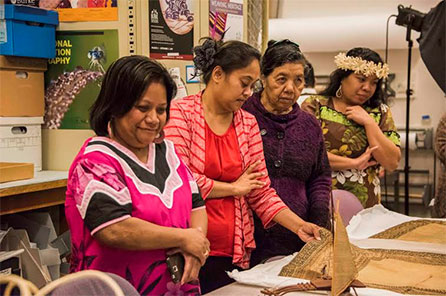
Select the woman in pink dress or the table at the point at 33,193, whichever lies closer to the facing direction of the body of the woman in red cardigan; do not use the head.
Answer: the woman in pink dress

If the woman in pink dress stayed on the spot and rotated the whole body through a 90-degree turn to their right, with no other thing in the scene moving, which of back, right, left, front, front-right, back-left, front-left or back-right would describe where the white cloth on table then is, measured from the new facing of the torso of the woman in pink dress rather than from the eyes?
back

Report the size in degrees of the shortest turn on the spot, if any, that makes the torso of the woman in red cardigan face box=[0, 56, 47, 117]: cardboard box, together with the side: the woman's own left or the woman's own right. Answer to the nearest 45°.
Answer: approximately 180°

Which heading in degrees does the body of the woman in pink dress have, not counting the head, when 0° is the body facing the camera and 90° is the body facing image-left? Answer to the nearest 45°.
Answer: approximately 315°

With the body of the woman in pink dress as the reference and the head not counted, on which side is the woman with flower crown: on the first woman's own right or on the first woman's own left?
on the first woman's own left

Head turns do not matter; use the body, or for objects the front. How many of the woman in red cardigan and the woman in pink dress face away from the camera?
0

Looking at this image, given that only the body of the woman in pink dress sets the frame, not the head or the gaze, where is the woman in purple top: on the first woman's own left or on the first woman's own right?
on the first woman's own left
